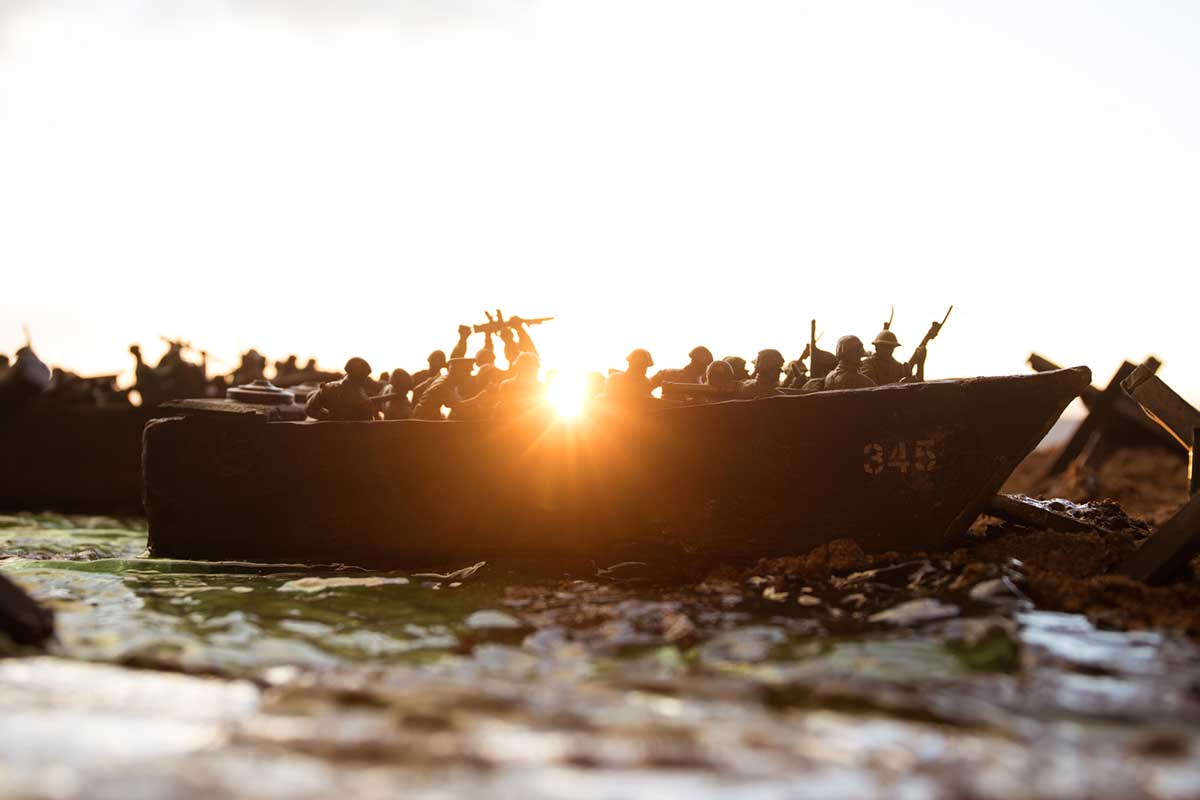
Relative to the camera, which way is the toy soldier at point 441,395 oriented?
to the viewer's right

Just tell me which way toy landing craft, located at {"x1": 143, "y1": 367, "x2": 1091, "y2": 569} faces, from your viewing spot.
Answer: facing to the right of the viewer

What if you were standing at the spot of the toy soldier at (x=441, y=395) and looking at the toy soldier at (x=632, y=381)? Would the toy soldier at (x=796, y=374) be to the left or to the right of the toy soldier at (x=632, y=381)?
left

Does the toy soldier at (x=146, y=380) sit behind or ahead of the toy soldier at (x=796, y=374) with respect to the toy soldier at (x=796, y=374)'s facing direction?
behind

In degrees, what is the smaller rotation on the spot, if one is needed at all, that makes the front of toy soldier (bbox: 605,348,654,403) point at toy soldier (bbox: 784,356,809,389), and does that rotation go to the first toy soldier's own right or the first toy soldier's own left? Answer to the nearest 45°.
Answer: approximately 45° to the first toy soldier's own left

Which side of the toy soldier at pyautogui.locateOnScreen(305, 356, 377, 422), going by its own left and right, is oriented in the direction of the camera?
right

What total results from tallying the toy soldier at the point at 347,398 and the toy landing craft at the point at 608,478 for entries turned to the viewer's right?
2
